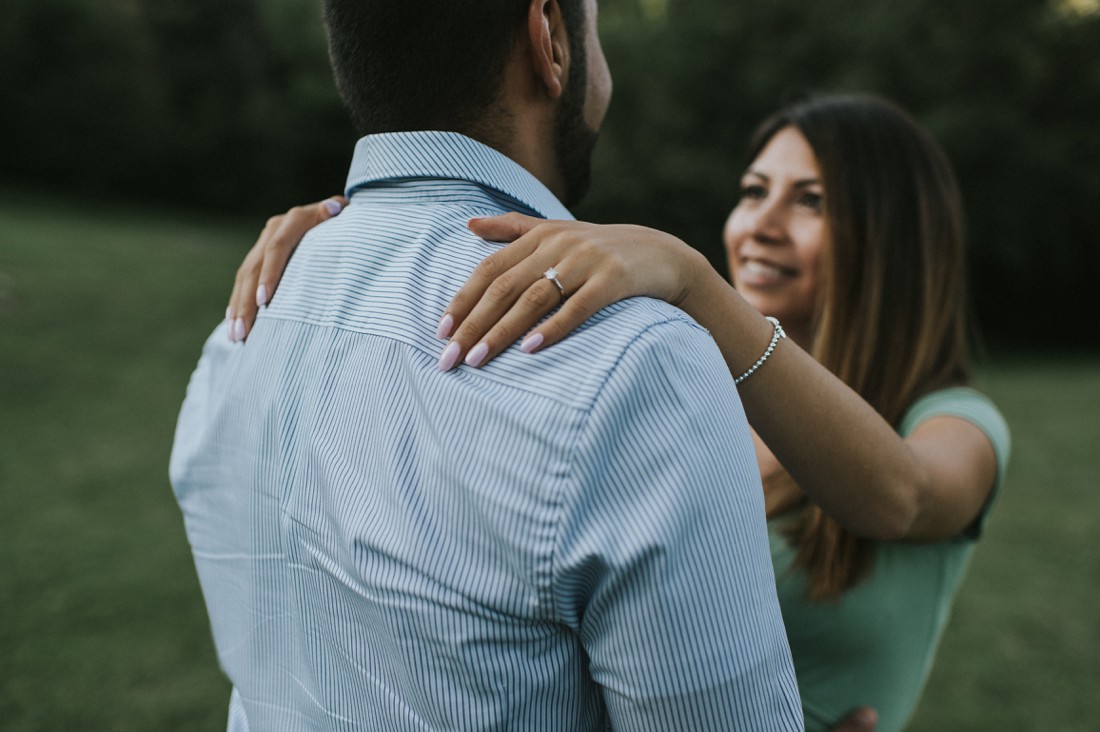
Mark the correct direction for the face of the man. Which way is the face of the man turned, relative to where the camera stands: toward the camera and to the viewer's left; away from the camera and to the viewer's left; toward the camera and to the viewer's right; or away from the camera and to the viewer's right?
away from the camera and to the viewer's right

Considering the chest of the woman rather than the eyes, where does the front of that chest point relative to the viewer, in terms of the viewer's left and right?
facing the viewer and to the left of the viewer

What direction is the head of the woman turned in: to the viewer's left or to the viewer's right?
to the viewer's left

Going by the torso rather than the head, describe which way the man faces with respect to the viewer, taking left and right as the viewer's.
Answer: facing away from the viewer and to the right of the viewer

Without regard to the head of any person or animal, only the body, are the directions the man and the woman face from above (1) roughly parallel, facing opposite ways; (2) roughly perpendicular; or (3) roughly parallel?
roughly parallel, facing opposite ways
